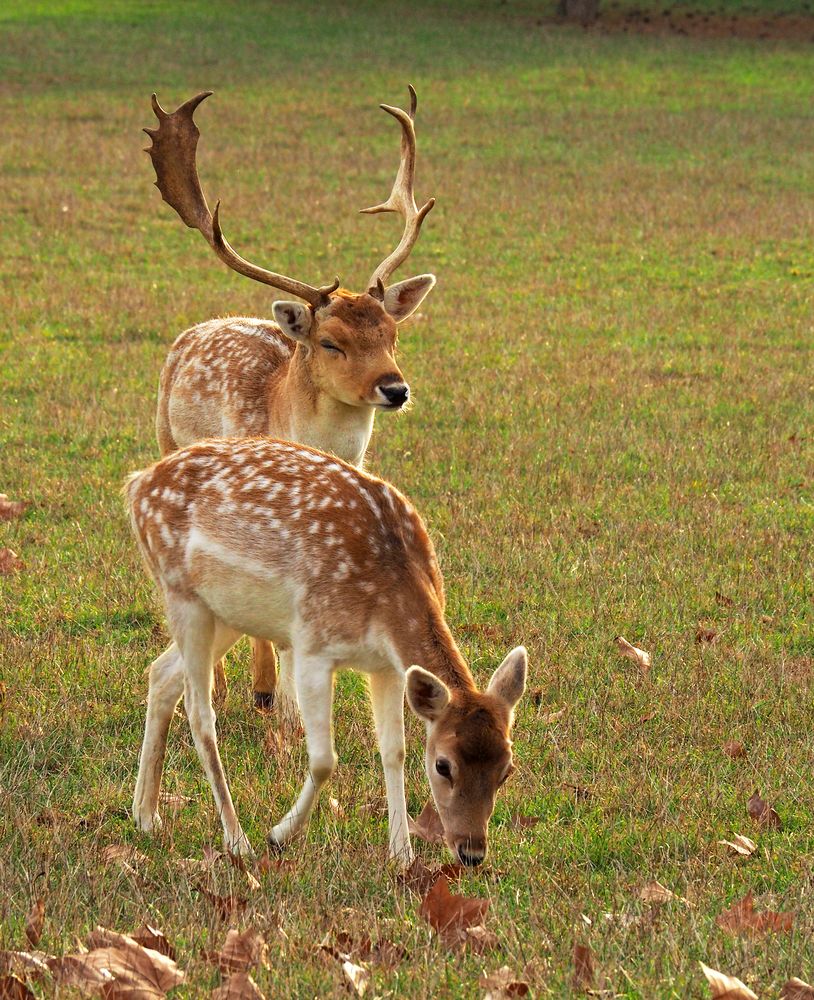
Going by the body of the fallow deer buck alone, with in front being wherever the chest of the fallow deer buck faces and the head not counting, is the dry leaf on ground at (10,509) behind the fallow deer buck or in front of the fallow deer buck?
behind

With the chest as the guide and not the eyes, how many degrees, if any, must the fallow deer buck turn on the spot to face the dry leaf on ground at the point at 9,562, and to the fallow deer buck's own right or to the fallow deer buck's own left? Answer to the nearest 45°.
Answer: approximately 135° to the fallow deer buck's own right

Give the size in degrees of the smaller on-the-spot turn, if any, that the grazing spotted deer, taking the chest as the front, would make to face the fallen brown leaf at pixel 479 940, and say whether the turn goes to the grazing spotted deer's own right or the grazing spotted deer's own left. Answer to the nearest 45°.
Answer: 0° — it already faces it

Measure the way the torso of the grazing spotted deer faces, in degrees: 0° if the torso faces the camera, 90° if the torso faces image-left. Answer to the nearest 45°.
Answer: approximately 315°

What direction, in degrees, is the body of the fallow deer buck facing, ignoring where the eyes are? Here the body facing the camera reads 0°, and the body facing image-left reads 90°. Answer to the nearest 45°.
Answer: approximately 315°

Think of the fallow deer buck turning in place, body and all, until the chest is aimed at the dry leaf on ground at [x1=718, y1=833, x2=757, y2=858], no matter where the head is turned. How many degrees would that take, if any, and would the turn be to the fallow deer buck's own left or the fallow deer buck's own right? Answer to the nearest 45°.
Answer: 0° — it already faces it

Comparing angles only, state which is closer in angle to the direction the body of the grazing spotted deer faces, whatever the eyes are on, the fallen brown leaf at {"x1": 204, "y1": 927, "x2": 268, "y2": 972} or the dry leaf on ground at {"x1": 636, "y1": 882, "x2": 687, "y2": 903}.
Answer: the dry leaf on ground

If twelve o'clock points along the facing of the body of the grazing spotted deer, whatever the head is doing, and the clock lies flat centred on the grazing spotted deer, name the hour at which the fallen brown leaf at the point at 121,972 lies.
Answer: The fallen brown leaf is roughly at 2 o'clock from the grazing spotted deer.

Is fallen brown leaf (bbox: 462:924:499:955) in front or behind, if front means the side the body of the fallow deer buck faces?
in front

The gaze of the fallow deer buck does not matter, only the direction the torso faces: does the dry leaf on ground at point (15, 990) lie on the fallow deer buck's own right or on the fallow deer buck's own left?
on the fallow deer buck's own right
